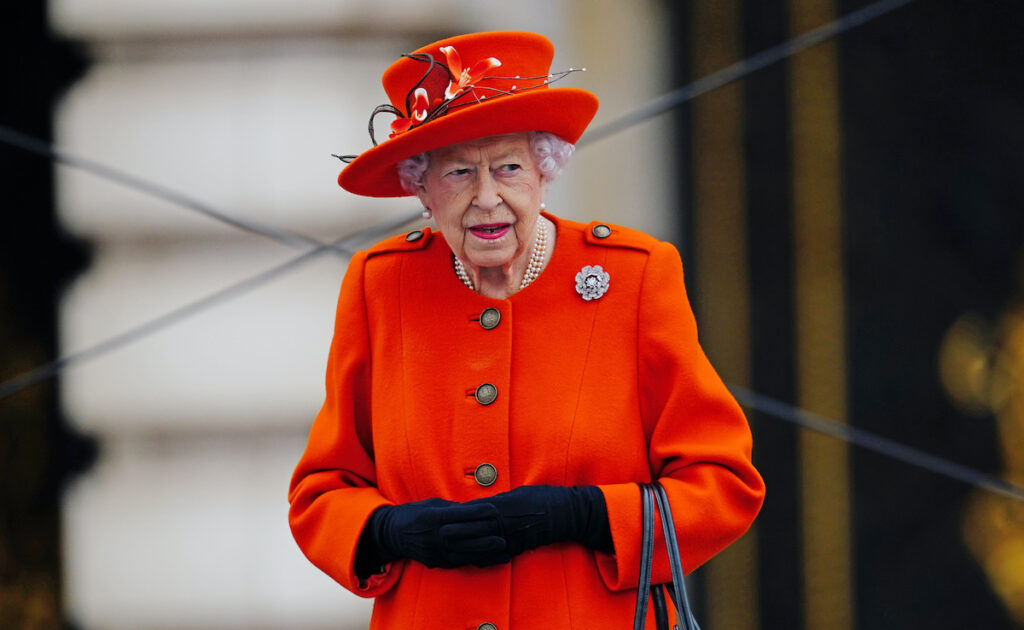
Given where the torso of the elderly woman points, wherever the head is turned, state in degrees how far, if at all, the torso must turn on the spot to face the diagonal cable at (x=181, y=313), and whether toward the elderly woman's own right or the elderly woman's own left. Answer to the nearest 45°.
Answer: approximately 135° to the elderly woman's own right

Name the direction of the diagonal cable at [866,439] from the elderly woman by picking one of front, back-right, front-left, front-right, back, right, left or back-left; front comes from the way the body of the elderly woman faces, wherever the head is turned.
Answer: back-left

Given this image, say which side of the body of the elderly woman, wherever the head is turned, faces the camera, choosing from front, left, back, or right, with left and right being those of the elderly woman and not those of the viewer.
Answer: front

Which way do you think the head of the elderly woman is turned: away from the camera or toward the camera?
toward the camera

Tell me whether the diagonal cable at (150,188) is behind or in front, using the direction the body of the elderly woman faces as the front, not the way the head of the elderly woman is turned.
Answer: behind

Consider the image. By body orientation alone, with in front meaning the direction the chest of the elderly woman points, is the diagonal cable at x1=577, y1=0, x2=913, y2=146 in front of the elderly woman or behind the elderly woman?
behind
